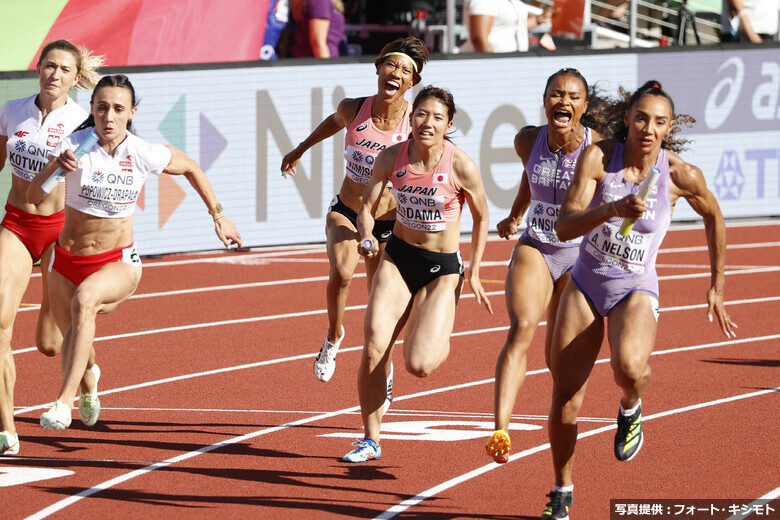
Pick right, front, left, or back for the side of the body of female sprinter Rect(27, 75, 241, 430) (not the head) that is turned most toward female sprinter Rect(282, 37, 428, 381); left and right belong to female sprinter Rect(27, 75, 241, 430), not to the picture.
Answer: left

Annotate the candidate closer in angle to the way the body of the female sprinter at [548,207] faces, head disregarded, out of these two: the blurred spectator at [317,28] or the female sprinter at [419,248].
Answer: the female sprinter

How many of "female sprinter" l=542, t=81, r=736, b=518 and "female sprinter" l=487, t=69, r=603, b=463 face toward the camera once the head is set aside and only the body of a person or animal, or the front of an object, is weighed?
2

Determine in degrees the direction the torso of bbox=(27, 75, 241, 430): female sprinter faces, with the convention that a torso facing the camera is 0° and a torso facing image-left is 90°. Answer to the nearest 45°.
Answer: approximately 0°

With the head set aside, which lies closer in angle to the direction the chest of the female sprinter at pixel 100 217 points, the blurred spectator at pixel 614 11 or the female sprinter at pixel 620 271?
the female sprinter

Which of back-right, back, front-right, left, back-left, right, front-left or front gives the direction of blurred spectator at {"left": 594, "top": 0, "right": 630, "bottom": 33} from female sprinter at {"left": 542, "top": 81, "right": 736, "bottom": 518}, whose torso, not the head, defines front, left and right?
back
